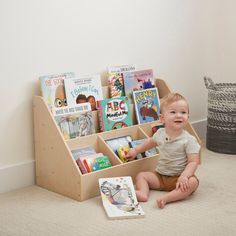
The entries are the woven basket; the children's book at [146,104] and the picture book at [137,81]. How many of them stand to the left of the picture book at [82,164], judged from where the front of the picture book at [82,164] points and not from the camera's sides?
3

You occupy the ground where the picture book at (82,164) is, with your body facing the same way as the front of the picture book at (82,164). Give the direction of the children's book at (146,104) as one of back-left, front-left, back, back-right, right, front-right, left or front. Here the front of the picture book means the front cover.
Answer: left

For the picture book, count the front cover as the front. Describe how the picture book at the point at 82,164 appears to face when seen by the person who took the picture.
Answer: facing the viewer and to the right of the viewer

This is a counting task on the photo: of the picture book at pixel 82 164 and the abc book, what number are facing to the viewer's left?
0
